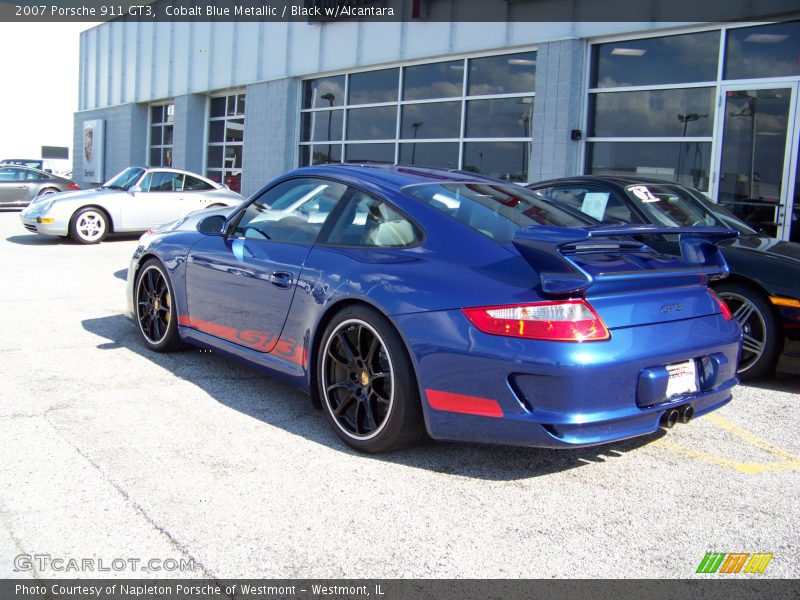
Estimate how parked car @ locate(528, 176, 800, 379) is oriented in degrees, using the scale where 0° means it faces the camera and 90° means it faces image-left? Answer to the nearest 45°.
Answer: approximately 315°

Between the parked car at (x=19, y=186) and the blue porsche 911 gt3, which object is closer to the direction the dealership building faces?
the blue porsche 911 gt3

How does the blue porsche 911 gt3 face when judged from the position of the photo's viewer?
facing away from the viewer and to the left of the viewer

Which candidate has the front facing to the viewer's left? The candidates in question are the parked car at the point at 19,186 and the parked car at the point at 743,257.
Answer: the parked car at the point at 19,186

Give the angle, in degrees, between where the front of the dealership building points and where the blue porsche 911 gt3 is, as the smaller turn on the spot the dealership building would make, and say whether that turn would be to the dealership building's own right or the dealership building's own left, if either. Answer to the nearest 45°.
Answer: approximately 45° to the dealership building's own left

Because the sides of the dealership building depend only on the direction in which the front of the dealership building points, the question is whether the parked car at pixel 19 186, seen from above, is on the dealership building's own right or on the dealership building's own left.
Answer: on the dealership building's own right

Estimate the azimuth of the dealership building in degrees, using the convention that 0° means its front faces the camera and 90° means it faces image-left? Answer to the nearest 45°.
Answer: approximately 45°

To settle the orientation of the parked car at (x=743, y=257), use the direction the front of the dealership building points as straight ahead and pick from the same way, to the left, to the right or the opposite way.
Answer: to the left

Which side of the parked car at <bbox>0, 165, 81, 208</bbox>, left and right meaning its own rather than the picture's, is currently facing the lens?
left
